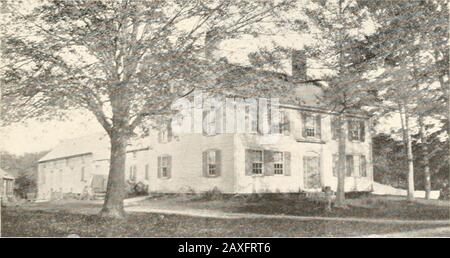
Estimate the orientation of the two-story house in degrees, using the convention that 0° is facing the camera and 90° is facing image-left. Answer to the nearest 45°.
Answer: approximately 315°
